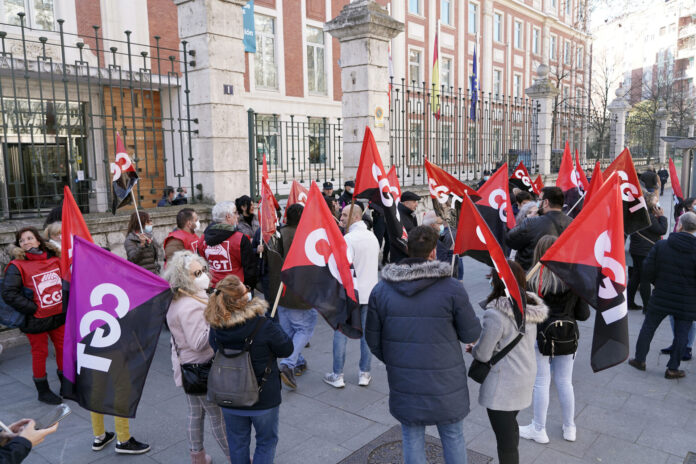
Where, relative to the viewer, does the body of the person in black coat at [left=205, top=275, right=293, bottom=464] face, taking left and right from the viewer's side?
facing away from the viewer and to the right of the viewer

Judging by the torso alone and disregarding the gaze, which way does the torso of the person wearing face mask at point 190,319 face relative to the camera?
to the viewer's right

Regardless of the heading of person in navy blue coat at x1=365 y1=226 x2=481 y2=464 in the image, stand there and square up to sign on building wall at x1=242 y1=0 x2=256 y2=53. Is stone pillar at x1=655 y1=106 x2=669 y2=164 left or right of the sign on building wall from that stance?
right

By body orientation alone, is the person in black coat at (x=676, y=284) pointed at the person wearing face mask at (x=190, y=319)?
no

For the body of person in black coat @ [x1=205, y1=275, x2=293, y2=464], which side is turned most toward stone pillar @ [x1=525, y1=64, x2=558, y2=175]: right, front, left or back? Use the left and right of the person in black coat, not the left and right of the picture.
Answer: front

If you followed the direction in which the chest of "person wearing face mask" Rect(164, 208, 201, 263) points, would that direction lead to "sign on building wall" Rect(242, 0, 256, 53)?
no

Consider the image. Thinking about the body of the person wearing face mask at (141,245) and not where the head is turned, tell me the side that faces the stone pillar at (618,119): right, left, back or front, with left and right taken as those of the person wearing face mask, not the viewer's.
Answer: left

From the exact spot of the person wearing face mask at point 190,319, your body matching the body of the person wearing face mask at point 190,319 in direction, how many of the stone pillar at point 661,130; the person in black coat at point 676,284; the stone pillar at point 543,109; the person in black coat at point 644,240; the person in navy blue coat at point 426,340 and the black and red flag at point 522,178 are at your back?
0

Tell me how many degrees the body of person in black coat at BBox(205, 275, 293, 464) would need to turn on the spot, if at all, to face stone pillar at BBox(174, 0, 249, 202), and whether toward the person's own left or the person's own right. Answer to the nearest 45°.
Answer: approximately 45° to the person's own left

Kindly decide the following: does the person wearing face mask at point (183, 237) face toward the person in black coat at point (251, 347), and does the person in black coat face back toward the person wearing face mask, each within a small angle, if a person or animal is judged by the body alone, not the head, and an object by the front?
no

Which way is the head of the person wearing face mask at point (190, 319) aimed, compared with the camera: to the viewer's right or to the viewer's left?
to the viewer's right

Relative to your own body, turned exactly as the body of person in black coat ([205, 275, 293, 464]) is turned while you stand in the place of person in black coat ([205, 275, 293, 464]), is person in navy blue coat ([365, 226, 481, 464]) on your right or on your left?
on your right

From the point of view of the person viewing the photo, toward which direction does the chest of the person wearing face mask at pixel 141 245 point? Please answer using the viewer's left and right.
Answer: facing the viewer and to the right of the viewer

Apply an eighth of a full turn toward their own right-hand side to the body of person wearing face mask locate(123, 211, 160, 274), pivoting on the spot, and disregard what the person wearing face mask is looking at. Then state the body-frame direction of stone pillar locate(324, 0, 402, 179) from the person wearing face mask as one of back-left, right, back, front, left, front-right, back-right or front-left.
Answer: back-left
